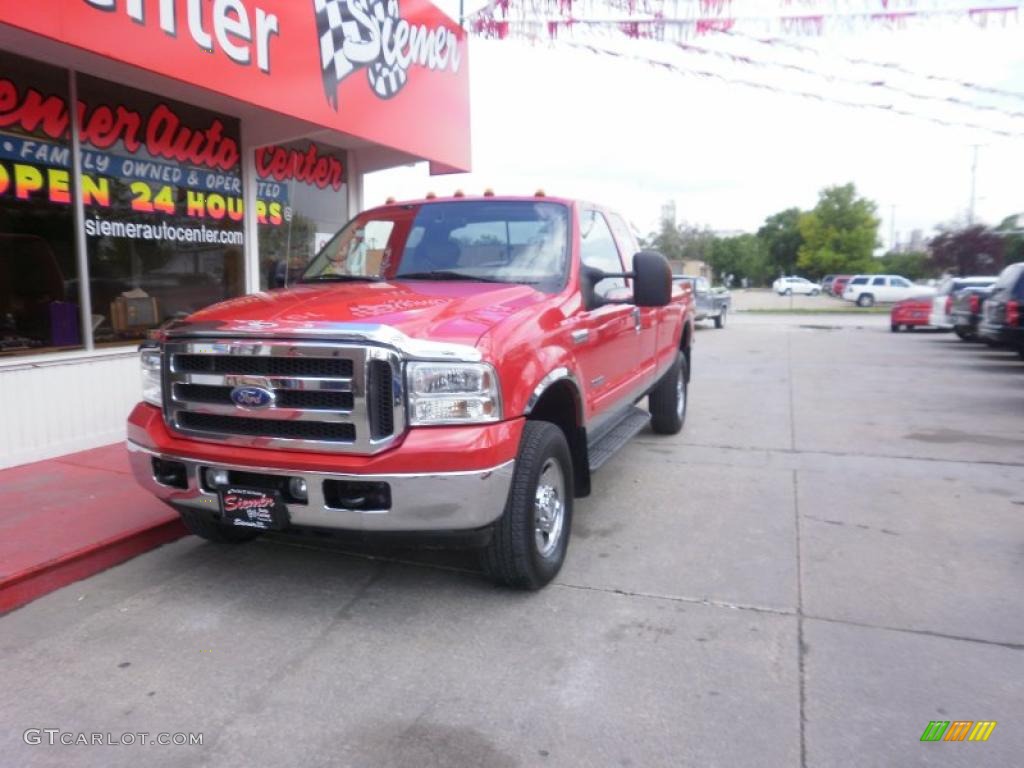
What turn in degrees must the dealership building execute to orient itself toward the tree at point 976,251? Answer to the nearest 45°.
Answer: approximately 90° to its left

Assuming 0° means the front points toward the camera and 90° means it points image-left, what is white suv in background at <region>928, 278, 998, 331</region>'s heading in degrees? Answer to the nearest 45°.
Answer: approximately 225°

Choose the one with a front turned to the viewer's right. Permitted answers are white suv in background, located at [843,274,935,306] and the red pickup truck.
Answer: the white suv in background

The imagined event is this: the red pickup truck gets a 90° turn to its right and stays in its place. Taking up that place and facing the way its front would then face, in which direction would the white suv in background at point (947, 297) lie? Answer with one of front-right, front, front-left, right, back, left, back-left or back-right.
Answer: right

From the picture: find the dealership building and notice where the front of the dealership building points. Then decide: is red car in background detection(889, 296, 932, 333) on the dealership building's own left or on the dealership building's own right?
on the dealership building's own left

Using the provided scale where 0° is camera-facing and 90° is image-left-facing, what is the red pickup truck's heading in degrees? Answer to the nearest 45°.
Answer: approximately 45°

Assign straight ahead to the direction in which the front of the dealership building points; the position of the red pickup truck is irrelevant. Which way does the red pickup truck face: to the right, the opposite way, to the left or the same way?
to the right

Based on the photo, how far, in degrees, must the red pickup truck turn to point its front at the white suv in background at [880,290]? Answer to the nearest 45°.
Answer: approximately 180°

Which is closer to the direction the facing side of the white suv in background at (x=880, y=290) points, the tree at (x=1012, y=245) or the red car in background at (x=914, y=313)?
the tree

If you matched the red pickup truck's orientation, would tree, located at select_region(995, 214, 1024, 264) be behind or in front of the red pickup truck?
behind
